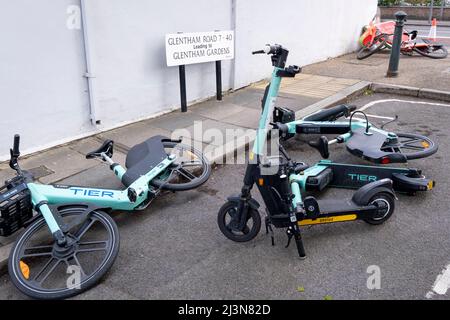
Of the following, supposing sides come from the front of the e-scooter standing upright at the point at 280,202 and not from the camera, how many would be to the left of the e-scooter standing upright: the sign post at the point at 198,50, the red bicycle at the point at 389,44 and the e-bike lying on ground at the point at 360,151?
0

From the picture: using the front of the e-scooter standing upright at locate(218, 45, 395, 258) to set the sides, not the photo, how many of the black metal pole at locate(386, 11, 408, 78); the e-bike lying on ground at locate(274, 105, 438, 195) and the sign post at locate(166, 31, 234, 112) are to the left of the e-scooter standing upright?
0

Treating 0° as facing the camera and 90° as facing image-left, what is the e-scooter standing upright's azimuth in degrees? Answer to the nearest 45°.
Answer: approximately 90°

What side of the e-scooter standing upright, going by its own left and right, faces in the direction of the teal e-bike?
front

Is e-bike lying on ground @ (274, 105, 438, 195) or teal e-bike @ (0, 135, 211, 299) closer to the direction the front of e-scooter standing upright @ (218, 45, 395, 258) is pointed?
the teal e-bike

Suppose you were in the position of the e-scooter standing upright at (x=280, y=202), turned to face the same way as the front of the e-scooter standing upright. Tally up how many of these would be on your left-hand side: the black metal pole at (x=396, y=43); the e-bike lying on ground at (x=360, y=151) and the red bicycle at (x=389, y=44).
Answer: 0

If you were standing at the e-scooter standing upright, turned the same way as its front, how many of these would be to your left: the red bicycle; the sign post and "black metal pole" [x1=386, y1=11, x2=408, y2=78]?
0

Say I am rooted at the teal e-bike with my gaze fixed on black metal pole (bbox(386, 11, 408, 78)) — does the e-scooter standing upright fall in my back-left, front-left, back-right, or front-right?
front-right

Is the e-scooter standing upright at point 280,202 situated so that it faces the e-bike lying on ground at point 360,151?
no

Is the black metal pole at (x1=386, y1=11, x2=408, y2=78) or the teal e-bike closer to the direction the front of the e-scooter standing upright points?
the teal e-bike

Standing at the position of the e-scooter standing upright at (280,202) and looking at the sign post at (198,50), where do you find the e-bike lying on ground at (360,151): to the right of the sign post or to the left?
right

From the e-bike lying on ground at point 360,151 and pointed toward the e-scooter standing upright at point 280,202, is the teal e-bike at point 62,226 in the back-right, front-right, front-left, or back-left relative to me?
front-right

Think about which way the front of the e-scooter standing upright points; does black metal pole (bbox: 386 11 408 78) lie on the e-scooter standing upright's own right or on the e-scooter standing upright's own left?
on the e-scooter standing upright's own right

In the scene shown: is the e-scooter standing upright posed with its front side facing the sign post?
no

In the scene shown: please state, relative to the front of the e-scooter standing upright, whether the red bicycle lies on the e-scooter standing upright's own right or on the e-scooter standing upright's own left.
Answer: on the e-scooter standing upright's own right
